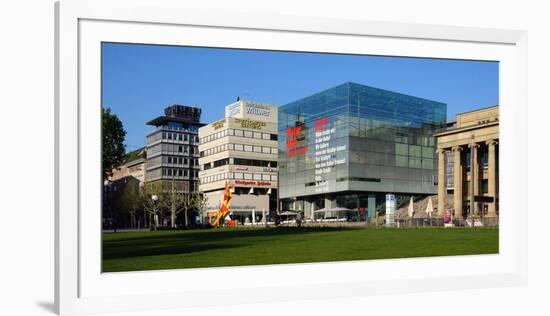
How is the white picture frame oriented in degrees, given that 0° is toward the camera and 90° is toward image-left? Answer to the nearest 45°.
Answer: approximately 315°
